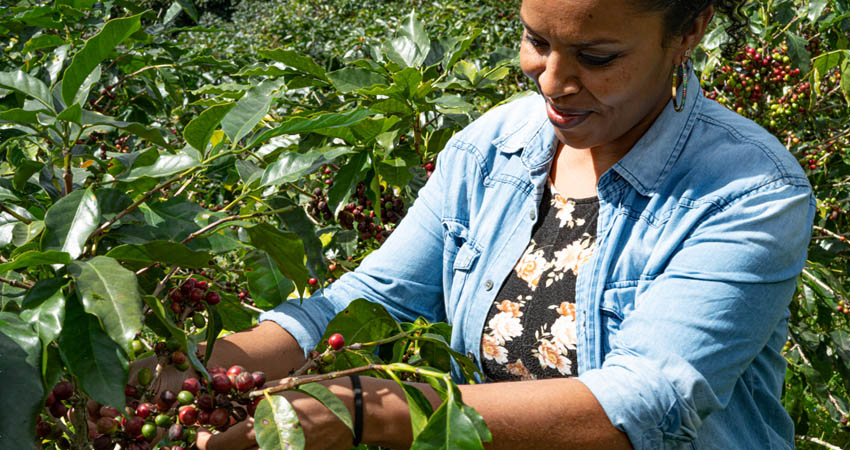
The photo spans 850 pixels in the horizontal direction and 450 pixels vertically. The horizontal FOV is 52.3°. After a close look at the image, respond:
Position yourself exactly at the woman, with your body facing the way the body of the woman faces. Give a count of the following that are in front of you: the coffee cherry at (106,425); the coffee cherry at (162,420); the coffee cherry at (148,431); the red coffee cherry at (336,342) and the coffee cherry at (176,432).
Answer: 5

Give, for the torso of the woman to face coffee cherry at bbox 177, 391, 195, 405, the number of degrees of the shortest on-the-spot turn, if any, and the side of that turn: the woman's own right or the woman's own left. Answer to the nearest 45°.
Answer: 0° — they already face it

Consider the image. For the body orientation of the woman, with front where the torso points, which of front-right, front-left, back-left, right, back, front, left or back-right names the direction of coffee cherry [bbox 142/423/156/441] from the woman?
front

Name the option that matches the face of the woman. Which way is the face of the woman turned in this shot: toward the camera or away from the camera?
toward the camera

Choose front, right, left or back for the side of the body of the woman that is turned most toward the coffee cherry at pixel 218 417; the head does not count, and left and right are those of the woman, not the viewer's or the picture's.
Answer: front

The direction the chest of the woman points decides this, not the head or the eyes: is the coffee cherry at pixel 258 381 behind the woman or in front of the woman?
in front

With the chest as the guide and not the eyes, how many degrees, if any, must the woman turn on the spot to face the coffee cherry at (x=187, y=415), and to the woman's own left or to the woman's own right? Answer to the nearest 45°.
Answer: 0° — they already face it

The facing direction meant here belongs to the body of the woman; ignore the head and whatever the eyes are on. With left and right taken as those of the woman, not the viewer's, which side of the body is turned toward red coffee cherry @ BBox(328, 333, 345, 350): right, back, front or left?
front

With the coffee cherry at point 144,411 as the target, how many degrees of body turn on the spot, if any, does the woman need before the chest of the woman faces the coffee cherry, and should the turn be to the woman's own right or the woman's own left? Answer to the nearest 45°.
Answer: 0° — they already face it

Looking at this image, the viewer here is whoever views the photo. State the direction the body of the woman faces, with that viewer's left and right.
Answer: facing the viewer and to the left of the viewer
